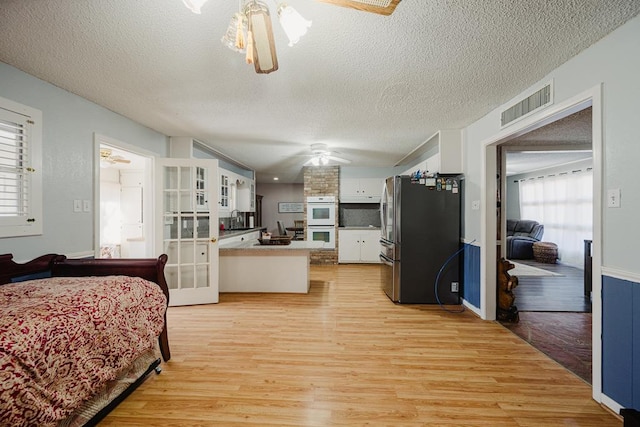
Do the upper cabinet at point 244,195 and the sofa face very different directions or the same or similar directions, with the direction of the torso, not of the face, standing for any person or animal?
very different directions

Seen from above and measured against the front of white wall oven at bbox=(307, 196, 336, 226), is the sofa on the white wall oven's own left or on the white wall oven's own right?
on the white wall oven's own left

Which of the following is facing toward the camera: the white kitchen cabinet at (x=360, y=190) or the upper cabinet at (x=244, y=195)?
the white kitchen cabinet

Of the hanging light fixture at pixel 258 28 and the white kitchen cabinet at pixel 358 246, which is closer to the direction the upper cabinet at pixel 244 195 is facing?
the white kitchen cabinet

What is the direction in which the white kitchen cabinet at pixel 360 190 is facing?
toward the camera

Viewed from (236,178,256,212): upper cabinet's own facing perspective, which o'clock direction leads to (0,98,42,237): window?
The window is roughly at 4 o'clock from the upper cabinet.

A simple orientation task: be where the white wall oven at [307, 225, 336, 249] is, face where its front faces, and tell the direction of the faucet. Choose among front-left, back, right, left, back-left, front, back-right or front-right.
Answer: right

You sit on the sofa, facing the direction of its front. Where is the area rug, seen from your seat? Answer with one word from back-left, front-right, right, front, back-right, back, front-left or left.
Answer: front-left

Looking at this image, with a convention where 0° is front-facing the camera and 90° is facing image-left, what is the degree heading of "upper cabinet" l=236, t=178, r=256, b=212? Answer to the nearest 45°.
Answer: approximately 270°

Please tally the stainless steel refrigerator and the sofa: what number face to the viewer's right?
0

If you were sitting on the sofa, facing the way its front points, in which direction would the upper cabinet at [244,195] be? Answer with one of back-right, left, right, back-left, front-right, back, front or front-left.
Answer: front

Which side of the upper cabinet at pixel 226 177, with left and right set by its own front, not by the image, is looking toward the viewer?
right

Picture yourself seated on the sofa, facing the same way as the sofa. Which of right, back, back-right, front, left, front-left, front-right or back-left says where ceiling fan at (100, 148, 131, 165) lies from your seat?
front

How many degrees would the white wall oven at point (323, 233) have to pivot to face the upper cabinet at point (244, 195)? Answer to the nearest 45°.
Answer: approximately 90° to its right

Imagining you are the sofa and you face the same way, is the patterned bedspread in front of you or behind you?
in front

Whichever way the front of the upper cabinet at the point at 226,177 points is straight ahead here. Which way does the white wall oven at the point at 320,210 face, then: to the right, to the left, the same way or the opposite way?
to the right

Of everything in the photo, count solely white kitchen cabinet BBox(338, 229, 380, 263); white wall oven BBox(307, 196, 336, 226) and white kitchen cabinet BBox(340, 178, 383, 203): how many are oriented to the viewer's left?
0
